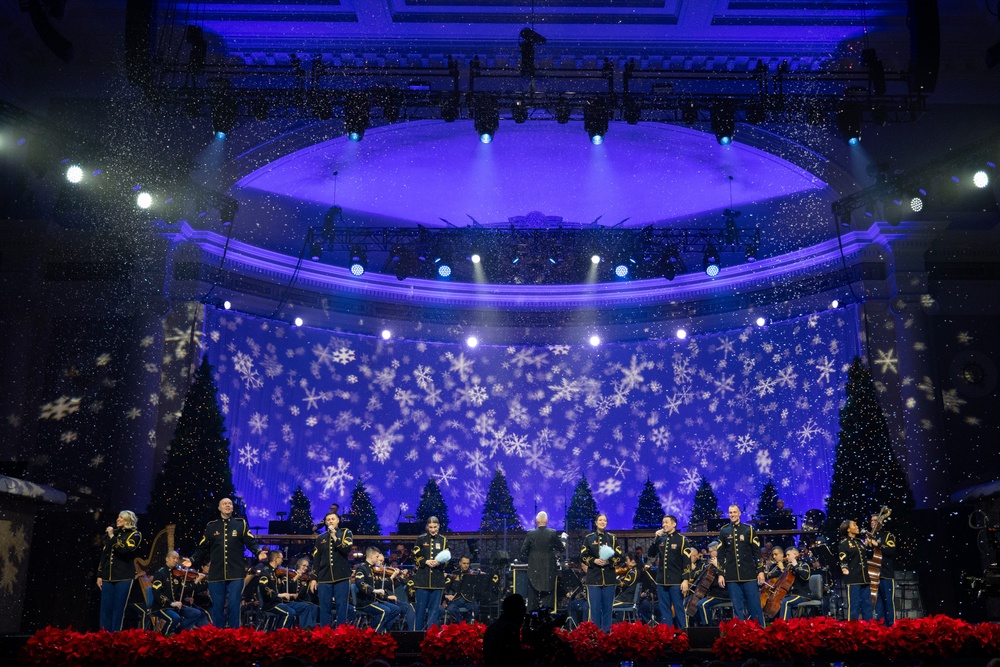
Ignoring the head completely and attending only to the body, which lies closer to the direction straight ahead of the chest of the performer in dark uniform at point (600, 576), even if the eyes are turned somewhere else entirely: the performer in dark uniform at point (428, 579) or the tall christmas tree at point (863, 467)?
the performer in dark uniform

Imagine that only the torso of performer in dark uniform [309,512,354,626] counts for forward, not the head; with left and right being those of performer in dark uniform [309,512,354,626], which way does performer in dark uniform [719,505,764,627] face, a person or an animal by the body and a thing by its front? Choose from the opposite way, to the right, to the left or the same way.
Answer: the same way

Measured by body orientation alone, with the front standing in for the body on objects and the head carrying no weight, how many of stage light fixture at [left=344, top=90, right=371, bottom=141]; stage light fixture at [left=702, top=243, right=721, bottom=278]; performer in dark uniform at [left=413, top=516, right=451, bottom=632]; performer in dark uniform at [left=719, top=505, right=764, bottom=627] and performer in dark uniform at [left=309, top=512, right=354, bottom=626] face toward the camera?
5

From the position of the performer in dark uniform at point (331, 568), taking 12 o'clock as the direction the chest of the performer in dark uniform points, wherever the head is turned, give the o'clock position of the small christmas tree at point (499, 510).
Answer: The small christmas tree is roughly at 7 o'clock from the performer in dark uniform.

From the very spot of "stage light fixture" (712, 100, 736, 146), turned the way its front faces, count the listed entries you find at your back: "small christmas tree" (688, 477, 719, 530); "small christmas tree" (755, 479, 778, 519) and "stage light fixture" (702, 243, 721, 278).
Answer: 3

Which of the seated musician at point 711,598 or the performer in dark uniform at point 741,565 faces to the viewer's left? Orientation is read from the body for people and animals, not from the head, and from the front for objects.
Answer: the seated musician

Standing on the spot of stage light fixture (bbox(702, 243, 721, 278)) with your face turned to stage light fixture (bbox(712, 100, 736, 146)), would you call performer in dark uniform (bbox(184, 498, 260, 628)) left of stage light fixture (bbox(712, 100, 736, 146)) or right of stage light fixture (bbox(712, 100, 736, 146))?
right

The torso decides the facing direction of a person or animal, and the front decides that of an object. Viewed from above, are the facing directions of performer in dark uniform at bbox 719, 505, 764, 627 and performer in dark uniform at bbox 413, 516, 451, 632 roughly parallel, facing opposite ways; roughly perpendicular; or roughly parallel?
roughly parallel

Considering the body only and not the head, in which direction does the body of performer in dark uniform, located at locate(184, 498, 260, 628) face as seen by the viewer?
toward the camera

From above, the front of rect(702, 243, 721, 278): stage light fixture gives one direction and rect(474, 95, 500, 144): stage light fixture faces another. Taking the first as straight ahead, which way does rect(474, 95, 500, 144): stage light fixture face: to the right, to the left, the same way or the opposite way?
the same way

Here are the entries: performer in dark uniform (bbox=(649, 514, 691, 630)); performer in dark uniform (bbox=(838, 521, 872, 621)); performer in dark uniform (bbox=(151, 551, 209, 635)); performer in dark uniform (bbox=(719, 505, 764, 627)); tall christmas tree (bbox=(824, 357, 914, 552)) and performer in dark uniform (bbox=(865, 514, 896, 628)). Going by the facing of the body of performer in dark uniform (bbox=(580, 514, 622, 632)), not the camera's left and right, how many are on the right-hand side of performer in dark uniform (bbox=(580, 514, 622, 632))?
1

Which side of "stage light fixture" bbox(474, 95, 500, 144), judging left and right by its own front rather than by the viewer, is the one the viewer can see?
front

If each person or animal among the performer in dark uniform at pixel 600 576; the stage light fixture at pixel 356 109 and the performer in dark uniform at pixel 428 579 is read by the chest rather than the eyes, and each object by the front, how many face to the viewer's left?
0

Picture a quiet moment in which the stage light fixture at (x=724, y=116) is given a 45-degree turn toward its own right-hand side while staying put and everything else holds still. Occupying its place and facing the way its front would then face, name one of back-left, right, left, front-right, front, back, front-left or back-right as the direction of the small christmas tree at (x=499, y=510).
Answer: right

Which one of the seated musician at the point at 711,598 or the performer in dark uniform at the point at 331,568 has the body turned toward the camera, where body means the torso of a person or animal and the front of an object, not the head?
the performer in dark uniform

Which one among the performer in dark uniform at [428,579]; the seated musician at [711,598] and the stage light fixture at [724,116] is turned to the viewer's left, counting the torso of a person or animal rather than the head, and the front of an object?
the seated musician
